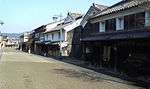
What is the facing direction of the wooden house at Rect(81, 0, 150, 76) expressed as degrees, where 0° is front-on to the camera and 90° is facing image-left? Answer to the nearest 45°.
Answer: approximately 45°
